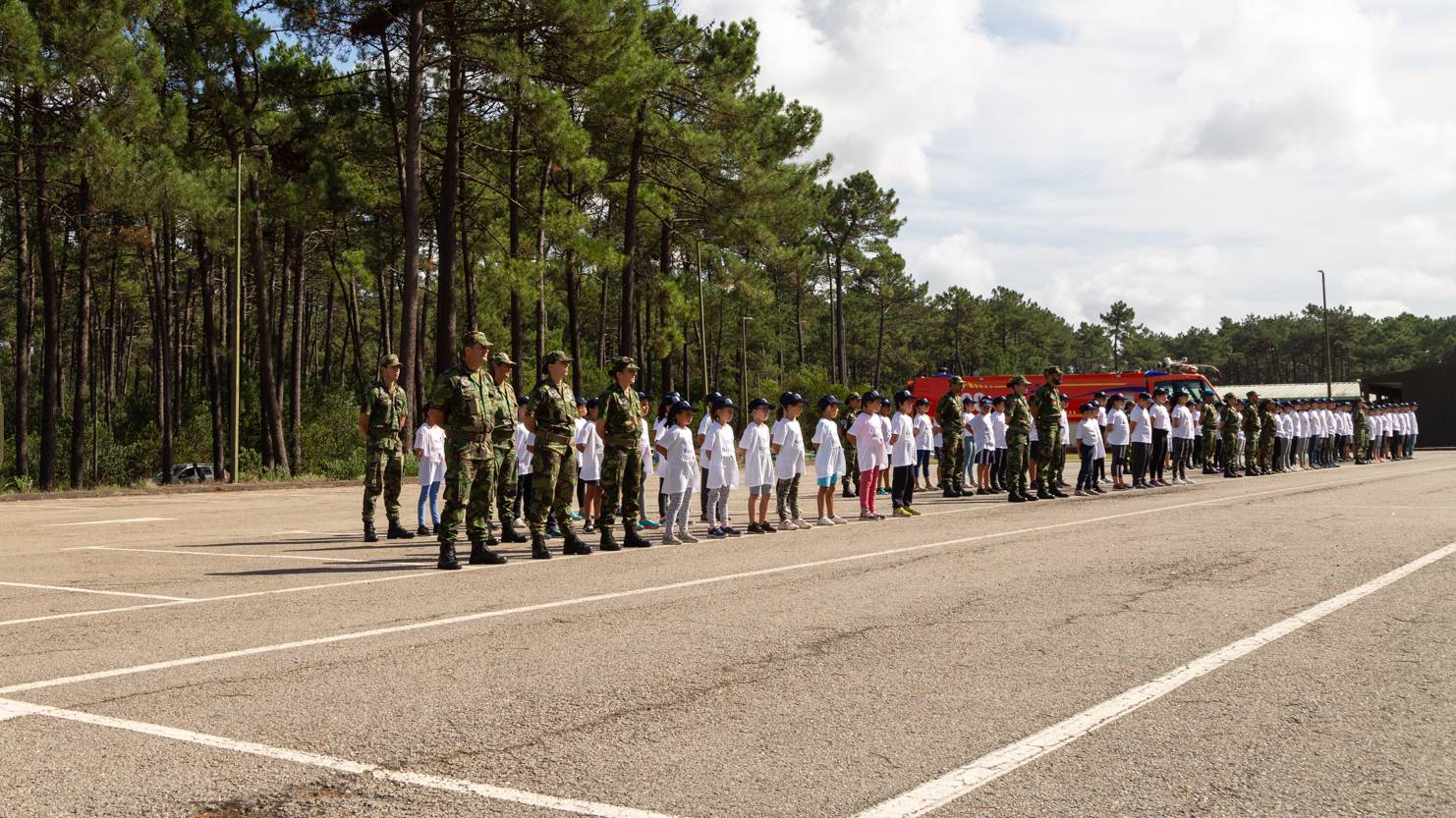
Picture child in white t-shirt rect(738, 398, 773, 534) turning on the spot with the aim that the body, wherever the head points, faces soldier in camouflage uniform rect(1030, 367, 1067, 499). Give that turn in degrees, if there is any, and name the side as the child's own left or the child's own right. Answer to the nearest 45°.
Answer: approximately 90° to the child's own left

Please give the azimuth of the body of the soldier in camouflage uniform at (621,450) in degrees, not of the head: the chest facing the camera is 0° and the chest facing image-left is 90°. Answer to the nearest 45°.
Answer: approximately 315°

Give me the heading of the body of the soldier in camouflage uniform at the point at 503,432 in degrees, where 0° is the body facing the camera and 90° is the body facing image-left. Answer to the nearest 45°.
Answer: approximately 315°

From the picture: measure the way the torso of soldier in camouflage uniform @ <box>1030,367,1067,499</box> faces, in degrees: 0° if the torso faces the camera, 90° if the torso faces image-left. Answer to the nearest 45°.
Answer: approximately 315°

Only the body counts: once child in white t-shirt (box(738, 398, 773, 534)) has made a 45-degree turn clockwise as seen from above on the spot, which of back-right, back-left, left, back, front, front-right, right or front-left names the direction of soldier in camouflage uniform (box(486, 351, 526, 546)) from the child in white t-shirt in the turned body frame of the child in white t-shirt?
front-right

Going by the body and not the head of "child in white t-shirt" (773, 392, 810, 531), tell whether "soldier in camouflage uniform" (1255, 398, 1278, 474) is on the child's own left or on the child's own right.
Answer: on the child's own left

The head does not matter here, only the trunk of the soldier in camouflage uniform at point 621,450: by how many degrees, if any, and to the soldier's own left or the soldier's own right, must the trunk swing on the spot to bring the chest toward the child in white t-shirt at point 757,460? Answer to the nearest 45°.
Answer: approximately 90° to the soldier's own left

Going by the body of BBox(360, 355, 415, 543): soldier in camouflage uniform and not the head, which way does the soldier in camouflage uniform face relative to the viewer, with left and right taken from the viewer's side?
facing the viewer and to the right of the viewer

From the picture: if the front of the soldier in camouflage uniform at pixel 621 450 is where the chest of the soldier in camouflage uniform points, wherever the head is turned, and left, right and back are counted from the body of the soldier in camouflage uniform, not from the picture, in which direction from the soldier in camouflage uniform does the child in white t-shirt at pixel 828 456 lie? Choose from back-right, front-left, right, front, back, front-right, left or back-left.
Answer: left

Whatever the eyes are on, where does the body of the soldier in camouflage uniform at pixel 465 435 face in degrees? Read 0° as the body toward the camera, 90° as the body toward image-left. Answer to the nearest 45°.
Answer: approximately 315°

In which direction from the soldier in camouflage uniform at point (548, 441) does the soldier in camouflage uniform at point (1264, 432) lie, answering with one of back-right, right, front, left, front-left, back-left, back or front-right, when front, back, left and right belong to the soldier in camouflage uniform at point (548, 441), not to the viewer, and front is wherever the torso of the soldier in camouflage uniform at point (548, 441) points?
left

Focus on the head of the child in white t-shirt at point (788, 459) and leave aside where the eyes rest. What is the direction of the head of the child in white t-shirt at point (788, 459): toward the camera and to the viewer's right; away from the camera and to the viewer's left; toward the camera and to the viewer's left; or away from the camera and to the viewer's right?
toward the camera and to the viewer's right

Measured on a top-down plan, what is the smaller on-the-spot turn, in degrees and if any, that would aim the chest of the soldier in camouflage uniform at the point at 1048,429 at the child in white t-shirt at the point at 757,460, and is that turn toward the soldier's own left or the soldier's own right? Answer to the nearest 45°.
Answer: approximately 90° to the soldier's own right

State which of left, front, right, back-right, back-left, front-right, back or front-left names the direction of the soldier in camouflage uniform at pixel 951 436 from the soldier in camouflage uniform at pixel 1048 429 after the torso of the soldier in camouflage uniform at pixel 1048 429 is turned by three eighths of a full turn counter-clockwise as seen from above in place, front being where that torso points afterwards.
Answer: left
